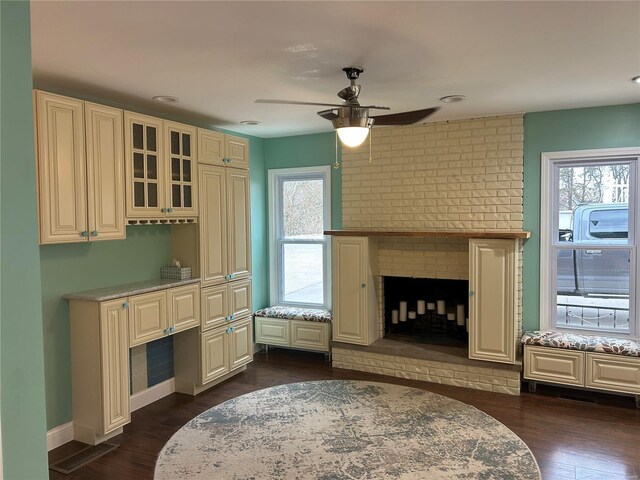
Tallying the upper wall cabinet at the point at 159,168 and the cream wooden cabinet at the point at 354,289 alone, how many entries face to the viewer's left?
0

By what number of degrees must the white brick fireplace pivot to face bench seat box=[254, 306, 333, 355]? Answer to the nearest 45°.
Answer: approximately 90° to its right

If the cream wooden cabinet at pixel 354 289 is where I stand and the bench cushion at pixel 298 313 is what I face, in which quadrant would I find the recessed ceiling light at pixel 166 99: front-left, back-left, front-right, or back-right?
front-left

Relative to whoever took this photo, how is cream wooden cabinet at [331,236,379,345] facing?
facing the viewer

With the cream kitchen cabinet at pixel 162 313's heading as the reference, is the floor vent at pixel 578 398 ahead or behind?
ahead

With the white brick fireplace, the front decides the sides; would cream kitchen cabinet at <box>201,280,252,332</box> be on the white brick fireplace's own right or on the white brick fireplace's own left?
on the white brick fireplace's own right

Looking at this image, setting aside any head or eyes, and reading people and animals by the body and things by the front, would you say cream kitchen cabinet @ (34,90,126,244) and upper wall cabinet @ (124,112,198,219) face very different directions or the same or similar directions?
same or similar directions

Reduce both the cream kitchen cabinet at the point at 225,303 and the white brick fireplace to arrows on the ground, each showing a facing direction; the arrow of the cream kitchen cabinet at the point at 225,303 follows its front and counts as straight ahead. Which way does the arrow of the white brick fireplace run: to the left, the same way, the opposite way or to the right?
to the right

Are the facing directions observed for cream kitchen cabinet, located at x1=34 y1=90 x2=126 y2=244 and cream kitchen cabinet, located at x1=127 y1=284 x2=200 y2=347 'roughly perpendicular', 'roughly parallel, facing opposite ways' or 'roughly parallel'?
roughly parallel

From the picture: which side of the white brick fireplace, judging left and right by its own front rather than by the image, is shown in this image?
front

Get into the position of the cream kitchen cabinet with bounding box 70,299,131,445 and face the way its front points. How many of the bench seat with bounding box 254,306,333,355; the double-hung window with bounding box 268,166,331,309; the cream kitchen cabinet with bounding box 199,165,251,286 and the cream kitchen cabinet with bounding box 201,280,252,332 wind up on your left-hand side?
4

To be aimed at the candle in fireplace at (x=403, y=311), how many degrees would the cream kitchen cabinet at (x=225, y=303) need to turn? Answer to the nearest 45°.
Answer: approximately 45° to its left

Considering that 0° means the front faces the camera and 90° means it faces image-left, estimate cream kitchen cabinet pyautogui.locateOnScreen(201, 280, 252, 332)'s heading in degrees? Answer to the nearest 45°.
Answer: approximately 315°

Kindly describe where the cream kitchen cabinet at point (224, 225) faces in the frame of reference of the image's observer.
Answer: facing the viewer and to the right of the viewer
